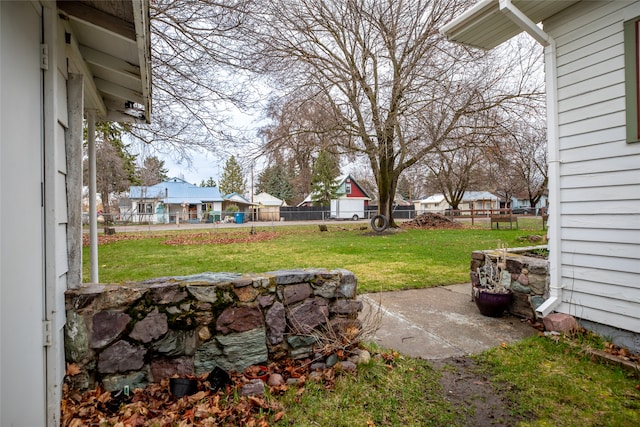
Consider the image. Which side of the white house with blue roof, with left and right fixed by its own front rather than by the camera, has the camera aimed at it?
front

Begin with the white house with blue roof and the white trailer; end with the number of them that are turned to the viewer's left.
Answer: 1

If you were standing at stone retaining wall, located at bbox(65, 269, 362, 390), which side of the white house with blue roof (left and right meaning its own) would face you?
front

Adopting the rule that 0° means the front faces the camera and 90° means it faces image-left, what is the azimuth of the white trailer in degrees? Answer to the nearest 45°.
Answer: approximately 90°

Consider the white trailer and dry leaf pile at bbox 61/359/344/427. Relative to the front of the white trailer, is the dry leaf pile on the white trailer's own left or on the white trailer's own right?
on the white trailer's own left

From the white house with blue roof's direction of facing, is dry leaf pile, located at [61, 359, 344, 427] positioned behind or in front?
in front

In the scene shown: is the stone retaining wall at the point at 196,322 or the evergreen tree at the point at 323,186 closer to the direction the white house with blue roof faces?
the stone retaining wall

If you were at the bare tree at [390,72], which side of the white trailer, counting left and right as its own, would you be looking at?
left

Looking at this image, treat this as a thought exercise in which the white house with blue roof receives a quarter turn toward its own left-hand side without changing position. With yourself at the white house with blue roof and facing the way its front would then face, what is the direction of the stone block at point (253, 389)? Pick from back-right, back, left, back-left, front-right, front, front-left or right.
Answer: right

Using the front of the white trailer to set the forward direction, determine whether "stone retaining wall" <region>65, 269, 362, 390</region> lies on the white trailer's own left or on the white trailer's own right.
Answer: on the white trailer's own left

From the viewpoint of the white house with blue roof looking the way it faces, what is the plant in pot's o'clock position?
The plant in pot is roughly at 12 o'clock from the white house with blue roof.

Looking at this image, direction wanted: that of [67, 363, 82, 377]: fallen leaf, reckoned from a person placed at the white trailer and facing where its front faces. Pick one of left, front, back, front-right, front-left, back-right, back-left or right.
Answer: left

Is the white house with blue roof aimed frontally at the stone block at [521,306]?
yes

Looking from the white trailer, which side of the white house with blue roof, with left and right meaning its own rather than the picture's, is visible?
left

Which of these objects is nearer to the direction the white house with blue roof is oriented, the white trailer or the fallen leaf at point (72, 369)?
the fallen leaf

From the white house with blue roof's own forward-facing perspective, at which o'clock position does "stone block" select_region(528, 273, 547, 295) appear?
The stone block is roughly at 12 o'clock from the white house with blue roof.
